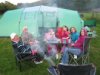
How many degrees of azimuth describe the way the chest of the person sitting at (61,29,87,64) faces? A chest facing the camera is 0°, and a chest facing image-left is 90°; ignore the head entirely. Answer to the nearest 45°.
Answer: approximately 90°

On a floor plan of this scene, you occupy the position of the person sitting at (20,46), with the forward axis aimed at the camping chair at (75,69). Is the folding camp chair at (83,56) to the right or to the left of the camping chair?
left

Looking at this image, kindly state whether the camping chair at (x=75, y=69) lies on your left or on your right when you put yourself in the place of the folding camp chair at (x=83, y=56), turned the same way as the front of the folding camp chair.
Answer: on your left

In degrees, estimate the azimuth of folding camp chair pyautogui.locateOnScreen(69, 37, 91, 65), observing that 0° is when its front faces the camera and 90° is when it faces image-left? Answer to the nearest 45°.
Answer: approximately 90°
